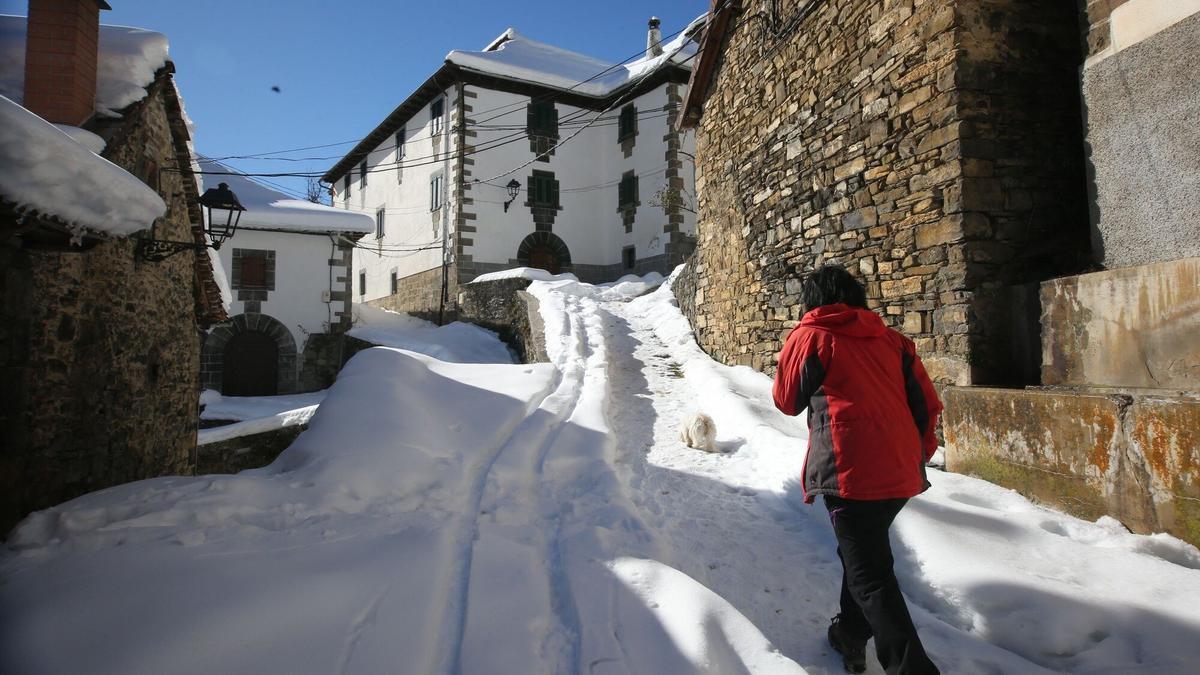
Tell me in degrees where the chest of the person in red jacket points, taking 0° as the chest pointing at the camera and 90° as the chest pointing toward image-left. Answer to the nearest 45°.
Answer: approximately 135°

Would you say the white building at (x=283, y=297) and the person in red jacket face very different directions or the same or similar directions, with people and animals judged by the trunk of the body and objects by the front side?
very different directions

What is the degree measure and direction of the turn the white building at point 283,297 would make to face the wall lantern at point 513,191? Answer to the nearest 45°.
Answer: approximately 90° to its left

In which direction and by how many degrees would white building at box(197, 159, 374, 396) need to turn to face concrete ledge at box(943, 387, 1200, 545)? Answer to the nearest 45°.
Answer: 0° — it already faces it

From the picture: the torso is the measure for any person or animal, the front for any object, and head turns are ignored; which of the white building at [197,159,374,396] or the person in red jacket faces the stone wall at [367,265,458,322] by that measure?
the person in red jacket

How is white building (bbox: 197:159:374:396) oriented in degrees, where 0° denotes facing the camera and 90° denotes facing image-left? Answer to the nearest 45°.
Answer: approximately 0°

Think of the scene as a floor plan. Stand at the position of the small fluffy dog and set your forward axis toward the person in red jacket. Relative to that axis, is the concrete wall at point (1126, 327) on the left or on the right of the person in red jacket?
left

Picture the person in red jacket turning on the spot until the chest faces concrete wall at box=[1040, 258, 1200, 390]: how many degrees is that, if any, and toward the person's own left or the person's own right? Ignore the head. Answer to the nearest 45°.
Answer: approximately 90° to the person's own right

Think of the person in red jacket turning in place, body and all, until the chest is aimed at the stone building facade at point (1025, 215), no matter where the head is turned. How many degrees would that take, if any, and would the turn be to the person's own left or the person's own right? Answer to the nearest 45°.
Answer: approximately 90° to the person's own right

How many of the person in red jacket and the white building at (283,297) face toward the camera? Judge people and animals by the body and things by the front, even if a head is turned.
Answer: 1

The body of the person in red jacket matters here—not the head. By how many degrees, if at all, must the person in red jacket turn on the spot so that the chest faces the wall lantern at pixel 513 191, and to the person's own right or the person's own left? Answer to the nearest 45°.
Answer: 0° — they already face it
